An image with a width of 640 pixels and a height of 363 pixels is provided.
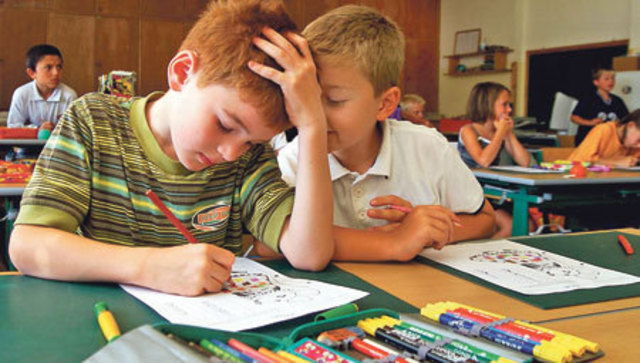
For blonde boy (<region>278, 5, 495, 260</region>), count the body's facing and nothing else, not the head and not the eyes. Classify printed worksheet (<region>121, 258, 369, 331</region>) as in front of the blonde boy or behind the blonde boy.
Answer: in front

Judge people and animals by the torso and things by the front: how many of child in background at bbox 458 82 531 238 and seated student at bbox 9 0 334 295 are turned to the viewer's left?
0

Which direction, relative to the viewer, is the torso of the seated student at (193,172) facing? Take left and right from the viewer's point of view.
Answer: facing the viewer and to the right of the viewer

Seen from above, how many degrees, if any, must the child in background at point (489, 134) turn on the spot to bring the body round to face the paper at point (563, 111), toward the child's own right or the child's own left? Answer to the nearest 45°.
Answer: approximately 135° to the child's own left

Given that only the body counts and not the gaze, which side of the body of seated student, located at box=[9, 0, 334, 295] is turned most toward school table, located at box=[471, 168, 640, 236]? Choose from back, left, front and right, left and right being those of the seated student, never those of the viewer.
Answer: left

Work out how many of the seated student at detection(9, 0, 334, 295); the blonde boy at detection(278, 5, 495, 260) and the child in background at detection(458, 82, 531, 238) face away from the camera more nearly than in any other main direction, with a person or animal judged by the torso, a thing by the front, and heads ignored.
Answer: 0

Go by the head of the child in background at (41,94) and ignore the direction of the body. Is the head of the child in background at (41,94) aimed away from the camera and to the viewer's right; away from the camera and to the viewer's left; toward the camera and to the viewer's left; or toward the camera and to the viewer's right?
toward the camera and to the viewer's right

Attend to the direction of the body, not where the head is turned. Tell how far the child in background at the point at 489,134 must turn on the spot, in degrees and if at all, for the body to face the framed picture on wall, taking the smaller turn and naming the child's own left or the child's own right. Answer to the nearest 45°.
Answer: approximately 135° to the child's own left

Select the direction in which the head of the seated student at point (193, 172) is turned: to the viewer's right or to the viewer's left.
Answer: to the viewer's right

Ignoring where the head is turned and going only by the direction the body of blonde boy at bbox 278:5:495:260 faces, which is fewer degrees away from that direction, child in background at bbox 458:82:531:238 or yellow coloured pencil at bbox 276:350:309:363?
the yellow coloured pencil

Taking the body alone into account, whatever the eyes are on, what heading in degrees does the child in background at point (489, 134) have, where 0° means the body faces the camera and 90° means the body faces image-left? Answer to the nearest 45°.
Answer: approximately 315°
